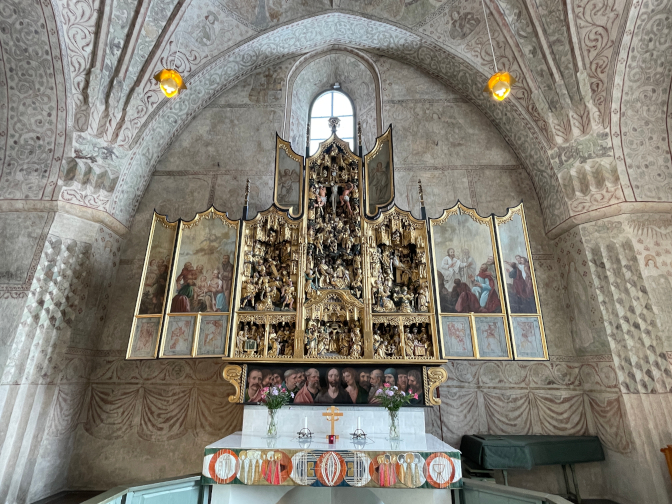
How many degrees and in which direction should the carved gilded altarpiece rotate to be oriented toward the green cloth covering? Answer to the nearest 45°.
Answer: approximately 90° to its left

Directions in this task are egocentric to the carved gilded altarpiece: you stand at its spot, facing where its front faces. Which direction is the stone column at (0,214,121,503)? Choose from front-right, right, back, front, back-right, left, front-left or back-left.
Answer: right

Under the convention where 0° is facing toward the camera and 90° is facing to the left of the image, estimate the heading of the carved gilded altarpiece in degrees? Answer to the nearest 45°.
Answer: approximately 0°
